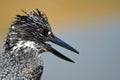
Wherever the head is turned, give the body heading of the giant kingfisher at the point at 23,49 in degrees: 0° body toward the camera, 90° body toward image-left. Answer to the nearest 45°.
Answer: approximately 270°
